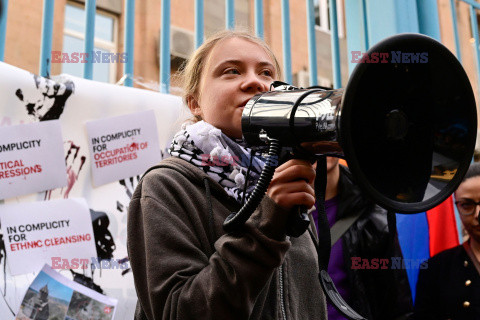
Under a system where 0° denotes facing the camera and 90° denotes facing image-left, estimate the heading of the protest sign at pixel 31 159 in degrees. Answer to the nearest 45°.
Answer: approximately 0°

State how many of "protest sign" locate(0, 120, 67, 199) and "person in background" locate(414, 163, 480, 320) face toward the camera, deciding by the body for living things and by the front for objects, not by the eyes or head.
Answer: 2

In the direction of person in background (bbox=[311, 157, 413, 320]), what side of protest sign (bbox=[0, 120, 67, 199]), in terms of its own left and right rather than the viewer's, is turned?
left

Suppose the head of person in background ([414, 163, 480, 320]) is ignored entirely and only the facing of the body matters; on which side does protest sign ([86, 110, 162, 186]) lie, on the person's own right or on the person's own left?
on the person's own right

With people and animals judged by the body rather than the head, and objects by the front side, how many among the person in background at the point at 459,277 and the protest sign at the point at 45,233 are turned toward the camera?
2

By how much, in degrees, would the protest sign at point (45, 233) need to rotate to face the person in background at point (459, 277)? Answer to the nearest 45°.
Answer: approximately 90° to its left

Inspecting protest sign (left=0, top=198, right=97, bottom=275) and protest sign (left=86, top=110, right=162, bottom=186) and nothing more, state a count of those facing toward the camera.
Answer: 2

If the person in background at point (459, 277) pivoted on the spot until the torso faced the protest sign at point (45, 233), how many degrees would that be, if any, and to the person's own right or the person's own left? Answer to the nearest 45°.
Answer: approximately 45° to the person's own right

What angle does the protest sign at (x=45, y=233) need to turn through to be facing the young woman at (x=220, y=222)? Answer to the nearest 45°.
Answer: approximately 45° to its left
